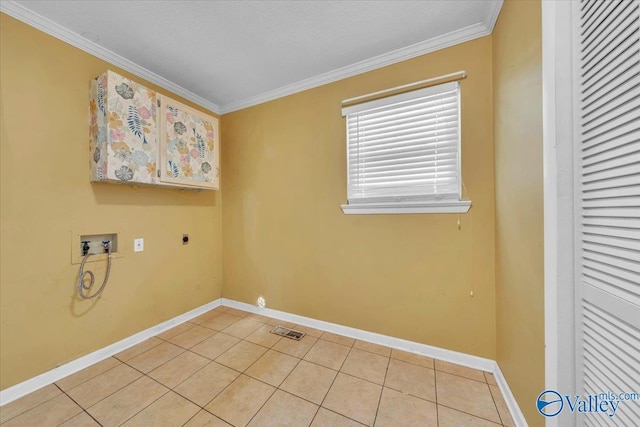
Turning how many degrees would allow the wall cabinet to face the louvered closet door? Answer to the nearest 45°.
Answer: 0° — it already faces it

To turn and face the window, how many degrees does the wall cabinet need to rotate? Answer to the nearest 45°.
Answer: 0° — it already faces it

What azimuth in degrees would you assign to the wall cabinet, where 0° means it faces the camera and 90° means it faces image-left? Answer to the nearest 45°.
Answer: approximately 315°
